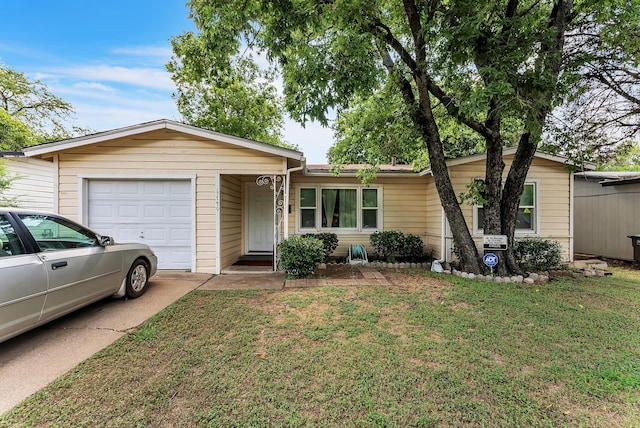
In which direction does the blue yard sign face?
toward the camera

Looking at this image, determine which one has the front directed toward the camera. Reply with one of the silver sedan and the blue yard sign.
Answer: the blue yard sign

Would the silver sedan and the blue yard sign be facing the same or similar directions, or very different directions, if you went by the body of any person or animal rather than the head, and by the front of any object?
very different directions

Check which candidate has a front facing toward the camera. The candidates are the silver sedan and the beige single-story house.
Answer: the beige single-story house

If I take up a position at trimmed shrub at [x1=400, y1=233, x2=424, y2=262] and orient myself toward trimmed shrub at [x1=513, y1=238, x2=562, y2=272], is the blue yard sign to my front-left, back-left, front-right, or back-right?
front-right

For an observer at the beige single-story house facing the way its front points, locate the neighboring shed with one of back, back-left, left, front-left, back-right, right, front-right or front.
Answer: left

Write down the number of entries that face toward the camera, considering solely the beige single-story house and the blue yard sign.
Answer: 2

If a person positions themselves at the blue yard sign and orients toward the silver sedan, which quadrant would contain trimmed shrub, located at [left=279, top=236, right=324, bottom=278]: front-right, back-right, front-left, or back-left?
front-right

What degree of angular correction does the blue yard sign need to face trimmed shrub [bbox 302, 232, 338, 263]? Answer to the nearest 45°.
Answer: approximately 90° to its right

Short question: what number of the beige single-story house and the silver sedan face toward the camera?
1

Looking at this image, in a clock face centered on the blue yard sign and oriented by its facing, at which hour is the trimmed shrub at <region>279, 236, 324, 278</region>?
The trimmed shrub is roughly at 2 o'clock from the blue yard sign.

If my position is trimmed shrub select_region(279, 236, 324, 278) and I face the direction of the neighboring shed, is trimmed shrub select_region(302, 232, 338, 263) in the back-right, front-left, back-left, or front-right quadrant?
front-left

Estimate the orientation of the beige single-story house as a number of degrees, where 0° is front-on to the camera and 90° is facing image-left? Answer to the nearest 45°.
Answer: approximately 0°

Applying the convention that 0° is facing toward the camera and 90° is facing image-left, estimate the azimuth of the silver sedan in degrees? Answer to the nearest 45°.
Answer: approximately 225°
